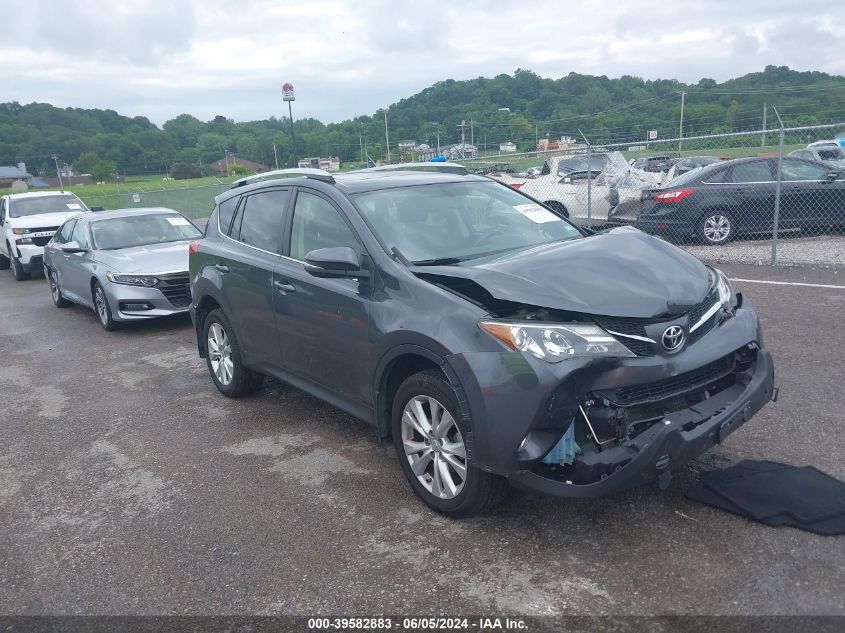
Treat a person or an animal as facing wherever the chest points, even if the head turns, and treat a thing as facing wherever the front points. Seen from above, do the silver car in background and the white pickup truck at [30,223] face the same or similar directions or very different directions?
same or similar directions

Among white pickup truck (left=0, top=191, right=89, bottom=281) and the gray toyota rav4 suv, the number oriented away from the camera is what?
0

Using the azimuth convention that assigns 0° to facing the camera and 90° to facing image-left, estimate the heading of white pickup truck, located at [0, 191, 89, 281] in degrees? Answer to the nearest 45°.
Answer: approximately 315°

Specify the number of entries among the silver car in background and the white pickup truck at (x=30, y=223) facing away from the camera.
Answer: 0

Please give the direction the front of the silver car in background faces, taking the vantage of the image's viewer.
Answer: facing the viewer and to the right of the viewer

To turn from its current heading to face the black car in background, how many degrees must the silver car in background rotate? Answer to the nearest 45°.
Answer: approximately 45° to its left

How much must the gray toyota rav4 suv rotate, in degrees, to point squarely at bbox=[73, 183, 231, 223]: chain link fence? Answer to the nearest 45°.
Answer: approximately 180°

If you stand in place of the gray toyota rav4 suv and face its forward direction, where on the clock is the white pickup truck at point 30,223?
The white pickup truck is roughly at 6 o'clock from the gray toyota rav4 suv.

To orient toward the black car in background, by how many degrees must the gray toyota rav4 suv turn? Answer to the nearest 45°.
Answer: approximately 90° to its left

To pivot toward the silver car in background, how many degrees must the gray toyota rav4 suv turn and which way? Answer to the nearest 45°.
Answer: approximately 180°

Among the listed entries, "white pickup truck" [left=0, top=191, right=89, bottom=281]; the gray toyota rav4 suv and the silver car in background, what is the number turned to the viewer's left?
0
